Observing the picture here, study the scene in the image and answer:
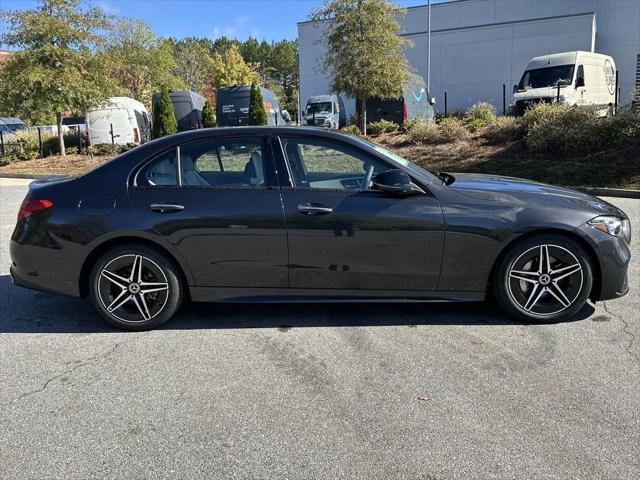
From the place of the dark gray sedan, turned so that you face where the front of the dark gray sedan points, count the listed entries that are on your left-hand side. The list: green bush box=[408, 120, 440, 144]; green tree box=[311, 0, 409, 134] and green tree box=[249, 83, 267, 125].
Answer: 3

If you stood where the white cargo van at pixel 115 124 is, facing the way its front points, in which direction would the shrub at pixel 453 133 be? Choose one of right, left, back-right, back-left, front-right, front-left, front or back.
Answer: right

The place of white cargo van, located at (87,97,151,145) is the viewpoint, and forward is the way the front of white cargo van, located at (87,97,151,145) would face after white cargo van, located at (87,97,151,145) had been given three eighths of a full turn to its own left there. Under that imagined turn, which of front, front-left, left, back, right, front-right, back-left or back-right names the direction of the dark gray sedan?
left

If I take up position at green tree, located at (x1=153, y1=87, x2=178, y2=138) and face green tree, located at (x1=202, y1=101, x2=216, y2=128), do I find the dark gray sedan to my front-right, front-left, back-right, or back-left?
back-right

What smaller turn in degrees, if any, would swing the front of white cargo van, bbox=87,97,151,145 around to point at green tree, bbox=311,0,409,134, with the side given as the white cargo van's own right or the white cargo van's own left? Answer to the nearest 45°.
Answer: approximately 90° to the white cargo van's own right

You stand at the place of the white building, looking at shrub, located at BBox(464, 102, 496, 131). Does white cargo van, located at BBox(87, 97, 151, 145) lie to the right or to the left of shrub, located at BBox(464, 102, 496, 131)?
right

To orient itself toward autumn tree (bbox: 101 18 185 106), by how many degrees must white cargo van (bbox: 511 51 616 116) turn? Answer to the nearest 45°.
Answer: approximately 90° to its right

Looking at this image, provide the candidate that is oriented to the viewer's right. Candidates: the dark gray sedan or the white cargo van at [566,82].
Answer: the dark gray sedan

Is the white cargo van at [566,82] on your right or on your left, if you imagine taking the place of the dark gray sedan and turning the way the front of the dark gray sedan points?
on your left

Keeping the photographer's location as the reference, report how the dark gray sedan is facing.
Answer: facing to the right of the viewer

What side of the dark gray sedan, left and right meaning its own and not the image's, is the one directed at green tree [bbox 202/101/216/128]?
left

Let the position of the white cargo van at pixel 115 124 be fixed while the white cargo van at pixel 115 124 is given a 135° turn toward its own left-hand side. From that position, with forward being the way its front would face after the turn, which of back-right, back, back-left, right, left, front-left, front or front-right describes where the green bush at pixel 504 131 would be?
back-left

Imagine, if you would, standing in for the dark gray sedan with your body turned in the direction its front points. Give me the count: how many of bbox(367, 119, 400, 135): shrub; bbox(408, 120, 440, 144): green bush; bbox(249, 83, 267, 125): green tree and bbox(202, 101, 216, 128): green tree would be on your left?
4

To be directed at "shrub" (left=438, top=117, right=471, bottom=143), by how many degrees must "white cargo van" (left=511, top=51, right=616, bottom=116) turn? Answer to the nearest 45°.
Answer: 0° — it already faces it

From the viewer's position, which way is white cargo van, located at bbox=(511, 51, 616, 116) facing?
facing the viewer and to the left of the viewer

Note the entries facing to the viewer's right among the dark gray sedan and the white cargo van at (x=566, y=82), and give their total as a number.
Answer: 1
